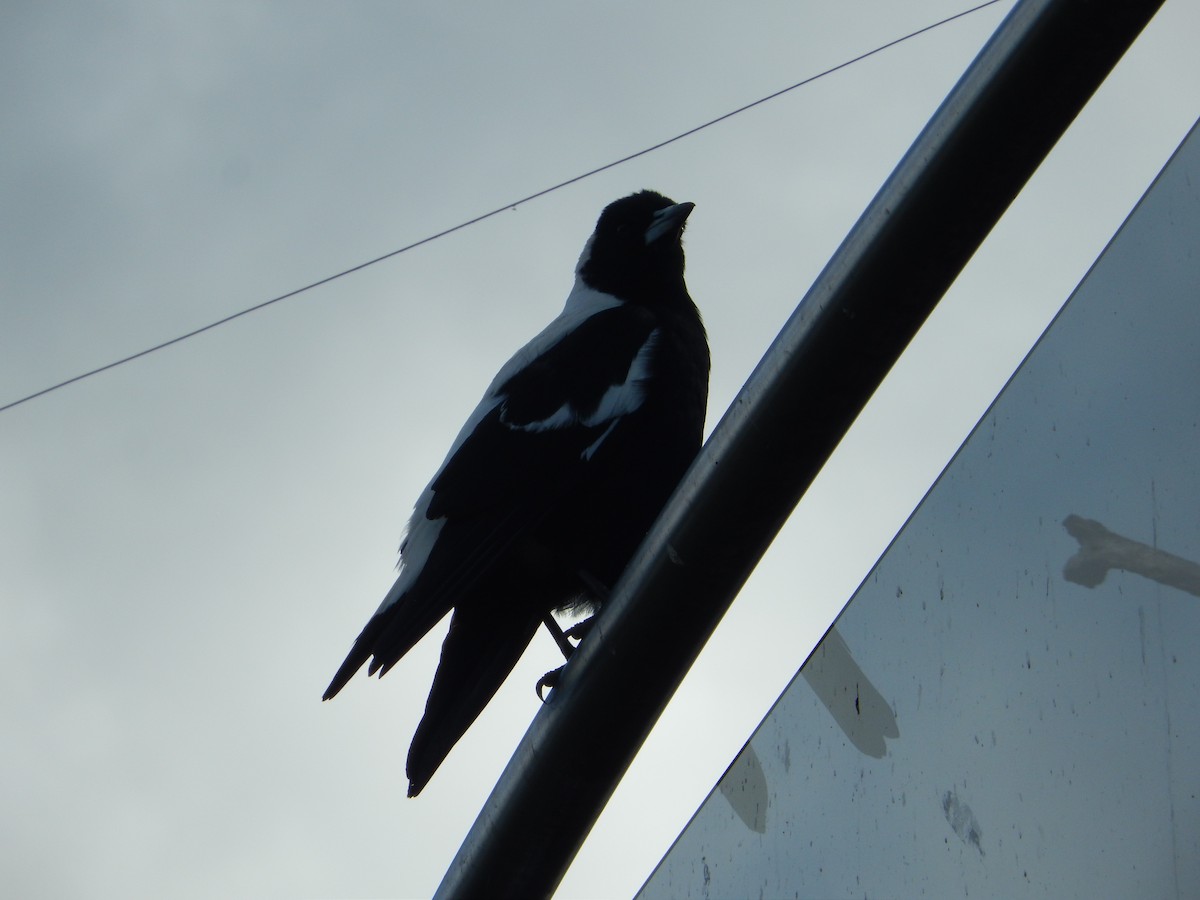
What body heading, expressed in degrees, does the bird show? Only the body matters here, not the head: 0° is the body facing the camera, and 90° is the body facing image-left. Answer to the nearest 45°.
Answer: approximately 270°
